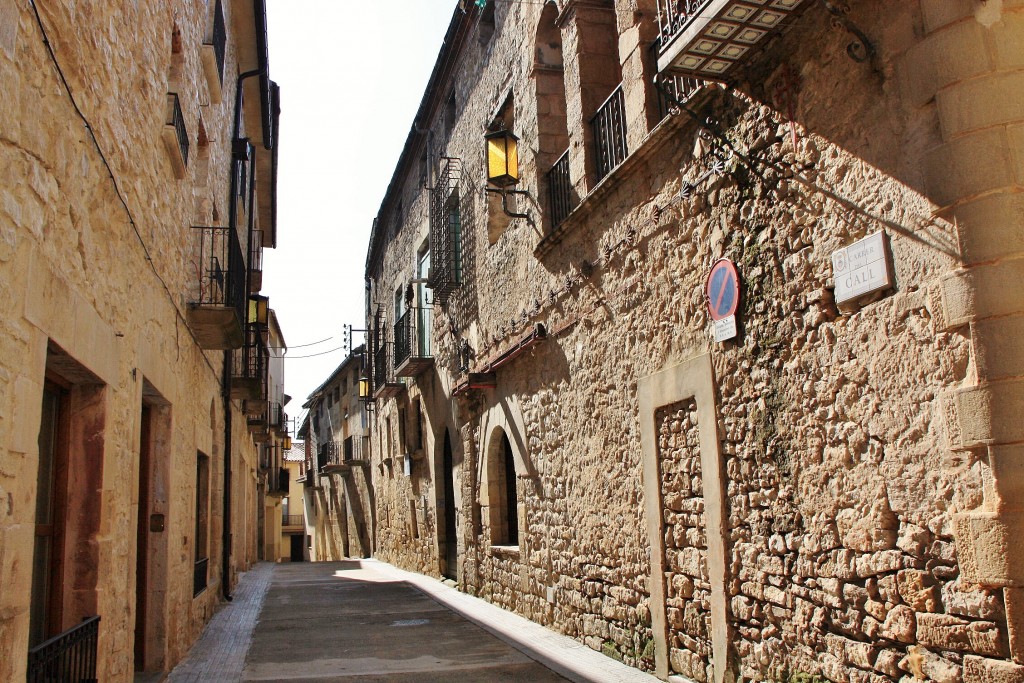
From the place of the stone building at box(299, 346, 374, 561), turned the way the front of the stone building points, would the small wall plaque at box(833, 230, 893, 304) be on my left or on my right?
on my left

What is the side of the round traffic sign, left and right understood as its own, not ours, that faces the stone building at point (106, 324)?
front

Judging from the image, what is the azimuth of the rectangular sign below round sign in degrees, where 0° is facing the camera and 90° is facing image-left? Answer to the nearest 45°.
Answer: approximately 45°

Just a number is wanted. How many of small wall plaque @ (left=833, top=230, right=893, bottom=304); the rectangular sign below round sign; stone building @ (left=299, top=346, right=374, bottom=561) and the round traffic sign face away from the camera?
0

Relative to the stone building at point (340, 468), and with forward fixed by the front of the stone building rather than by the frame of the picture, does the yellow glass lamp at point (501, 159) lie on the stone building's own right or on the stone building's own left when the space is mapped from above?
on the stone building's own left

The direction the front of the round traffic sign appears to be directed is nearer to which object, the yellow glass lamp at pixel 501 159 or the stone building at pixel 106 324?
the stone building

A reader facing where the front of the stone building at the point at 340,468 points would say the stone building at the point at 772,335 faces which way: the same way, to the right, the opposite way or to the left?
the same way

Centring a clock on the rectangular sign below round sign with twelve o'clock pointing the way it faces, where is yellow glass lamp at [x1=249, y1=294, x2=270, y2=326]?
The yellow glass lamp is roughly at 3 o'clock from the rectangular sign below round sign.

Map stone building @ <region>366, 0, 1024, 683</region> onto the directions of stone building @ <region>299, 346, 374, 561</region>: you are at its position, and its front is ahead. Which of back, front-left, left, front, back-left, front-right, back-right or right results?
front-left

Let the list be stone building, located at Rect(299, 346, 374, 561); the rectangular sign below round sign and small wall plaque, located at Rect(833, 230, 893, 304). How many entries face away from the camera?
0

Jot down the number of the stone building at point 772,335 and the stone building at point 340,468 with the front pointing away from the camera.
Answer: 0

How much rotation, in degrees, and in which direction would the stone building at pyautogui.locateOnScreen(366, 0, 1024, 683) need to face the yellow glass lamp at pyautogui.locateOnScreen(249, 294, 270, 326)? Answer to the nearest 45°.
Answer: approximately 90° to its right

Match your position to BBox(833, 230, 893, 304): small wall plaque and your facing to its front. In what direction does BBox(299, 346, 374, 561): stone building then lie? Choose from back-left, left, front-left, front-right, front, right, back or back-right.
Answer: right

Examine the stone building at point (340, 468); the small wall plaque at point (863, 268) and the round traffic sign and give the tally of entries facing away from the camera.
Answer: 0

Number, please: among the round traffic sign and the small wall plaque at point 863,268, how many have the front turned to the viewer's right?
0

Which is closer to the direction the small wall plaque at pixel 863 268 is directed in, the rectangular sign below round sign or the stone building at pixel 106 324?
the stone building

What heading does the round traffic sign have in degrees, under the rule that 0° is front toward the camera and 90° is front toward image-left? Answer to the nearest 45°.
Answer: approximately 45°

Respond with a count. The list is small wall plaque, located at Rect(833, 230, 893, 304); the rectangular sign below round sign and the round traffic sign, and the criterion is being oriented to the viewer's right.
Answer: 0

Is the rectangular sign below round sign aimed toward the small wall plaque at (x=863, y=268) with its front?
no

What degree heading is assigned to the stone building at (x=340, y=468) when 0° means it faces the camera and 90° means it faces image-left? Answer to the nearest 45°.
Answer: approximately 45°

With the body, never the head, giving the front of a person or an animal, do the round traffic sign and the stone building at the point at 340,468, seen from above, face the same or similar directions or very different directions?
same or similar directions
